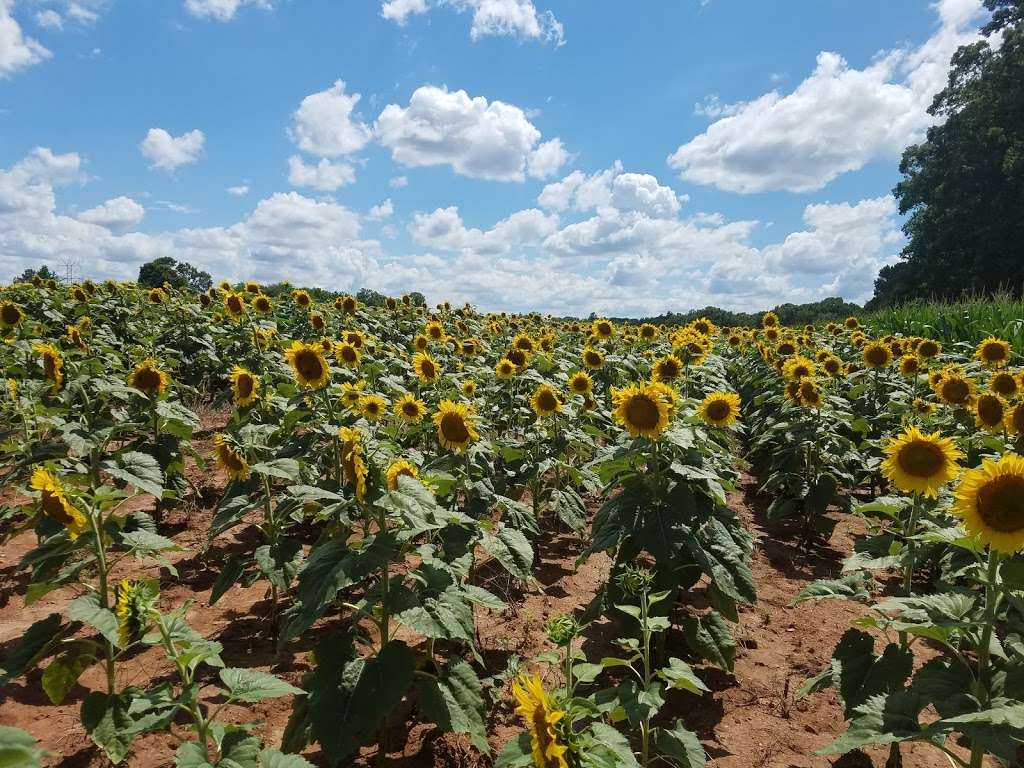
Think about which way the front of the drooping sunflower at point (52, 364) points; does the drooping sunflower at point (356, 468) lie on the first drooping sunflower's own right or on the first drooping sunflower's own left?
on the first drooping sunflower's own left

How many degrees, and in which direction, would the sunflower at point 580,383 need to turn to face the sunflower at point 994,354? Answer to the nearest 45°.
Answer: approximately 90° to its left

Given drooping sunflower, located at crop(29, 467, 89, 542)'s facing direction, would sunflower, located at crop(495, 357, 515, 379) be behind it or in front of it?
behind

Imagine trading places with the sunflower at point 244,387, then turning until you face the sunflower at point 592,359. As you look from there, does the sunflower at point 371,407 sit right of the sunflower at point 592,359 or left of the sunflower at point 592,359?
right

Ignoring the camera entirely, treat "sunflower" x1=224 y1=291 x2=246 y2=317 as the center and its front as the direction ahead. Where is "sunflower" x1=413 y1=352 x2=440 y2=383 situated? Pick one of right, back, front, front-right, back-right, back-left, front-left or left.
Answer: front-left

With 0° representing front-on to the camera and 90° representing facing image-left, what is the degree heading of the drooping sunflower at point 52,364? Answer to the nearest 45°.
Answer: approximately 45°

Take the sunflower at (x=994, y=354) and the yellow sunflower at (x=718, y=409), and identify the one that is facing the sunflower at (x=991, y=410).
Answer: the sunflower at (x=994, y=354)

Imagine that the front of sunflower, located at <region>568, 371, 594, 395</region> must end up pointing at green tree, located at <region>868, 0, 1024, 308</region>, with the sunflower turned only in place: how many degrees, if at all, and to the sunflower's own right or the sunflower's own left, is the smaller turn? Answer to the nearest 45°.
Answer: approximately 135° to the sunflower's own left

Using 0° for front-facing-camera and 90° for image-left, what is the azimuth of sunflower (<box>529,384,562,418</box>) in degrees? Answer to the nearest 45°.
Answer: approximately 0°
